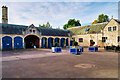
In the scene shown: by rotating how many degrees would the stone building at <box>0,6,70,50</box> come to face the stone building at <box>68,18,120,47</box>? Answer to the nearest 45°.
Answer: approximately 45° to its left

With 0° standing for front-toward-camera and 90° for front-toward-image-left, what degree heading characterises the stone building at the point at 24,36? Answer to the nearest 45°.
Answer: approximately 315°
